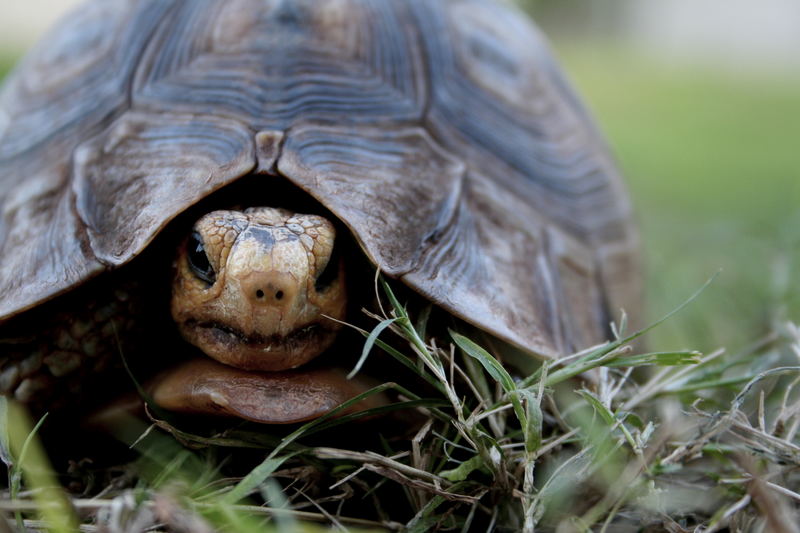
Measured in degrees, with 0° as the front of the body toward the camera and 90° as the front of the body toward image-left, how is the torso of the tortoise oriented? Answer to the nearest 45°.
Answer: approximately 0°

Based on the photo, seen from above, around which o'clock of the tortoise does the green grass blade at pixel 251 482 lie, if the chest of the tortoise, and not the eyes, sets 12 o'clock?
The green grass blade is roughly at 12 o'clock from the tortoise.
